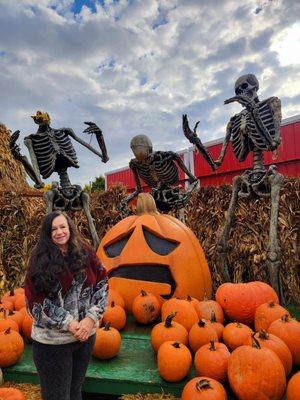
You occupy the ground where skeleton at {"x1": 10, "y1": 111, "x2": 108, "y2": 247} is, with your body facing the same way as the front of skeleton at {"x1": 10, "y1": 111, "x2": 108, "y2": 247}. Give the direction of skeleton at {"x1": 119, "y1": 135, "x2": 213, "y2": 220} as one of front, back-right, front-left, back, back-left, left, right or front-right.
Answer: left

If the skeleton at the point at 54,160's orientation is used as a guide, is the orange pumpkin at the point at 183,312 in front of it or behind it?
in front

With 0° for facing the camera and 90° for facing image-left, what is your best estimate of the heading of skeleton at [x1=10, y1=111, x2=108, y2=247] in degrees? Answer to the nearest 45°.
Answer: approximately 0°

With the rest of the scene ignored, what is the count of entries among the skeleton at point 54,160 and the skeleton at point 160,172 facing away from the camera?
0

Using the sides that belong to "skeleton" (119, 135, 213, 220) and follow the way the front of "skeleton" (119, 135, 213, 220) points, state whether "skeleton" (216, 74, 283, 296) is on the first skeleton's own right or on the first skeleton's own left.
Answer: on the first skeleton's own left

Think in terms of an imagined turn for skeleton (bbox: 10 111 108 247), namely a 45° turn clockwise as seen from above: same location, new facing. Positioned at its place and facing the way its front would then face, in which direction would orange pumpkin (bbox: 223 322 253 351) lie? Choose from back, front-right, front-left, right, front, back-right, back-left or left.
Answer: left

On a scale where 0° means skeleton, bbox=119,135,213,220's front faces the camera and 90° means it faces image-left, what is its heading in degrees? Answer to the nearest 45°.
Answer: approximately 45°

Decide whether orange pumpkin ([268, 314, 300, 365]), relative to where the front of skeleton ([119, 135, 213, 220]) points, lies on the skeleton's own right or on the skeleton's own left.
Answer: on the skeleton's own left

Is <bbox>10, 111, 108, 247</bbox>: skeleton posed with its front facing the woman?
yes

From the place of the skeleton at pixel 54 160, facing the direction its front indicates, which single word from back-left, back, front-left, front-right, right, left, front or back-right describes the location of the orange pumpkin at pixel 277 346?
front-left

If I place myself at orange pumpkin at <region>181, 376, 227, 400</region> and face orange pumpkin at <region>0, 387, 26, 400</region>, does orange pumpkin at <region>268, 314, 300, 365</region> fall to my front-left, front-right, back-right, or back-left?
back-right

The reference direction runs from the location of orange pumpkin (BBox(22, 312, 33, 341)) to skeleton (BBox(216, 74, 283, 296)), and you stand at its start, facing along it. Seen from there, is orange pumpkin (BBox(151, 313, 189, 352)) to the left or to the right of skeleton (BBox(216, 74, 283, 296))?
right

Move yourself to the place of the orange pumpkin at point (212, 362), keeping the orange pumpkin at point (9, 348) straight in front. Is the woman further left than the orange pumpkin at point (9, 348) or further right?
left
